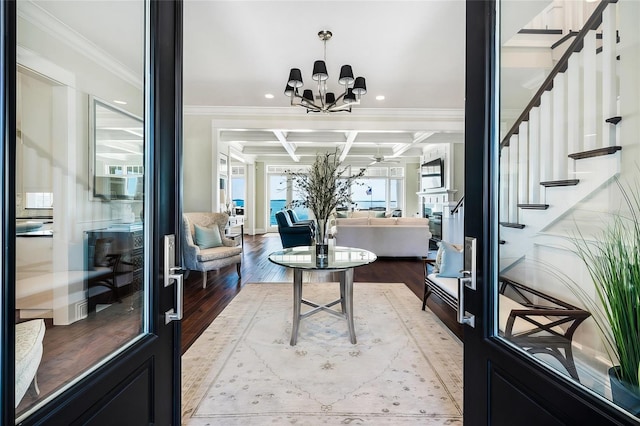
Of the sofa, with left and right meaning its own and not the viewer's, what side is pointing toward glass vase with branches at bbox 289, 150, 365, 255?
back

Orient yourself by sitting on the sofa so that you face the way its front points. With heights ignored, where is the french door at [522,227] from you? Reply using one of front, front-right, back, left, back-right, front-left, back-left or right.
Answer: back

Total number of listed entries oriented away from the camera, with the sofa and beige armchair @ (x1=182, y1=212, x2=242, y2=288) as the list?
1

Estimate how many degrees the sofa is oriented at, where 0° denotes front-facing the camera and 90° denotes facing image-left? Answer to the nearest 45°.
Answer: approximately 180°

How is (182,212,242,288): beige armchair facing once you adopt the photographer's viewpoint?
facing the viewer and to the right of the viewer

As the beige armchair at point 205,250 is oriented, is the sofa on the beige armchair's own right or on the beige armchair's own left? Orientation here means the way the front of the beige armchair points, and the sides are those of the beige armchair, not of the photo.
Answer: on the beige armchair's own left

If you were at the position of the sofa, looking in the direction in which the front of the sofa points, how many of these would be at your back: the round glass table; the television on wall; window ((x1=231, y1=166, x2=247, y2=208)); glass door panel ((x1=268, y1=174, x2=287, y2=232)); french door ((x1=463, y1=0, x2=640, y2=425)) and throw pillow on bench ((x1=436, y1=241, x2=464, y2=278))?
3

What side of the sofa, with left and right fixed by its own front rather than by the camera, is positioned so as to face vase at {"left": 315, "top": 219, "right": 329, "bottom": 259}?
back

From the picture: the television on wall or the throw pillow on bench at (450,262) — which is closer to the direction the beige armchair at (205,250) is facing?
the throw pillow on bench

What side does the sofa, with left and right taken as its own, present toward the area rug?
back

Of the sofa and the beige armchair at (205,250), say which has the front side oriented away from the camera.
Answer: the sofa

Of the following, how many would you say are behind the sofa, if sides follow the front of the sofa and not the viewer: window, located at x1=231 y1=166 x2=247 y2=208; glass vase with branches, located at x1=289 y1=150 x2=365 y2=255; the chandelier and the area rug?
3

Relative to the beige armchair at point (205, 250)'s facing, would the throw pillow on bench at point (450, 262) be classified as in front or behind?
in front

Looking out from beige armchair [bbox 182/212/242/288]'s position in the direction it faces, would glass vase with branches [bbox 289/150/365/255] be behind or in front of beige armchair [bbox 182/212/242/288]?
in front

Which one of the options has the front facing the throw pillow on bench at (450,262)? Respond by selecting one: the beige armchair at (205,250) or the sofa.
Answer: the beige armchair

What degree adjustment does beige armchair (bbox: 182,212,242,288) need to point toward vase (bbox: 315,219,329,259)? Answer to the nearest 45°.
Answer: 0° — it already faces it
